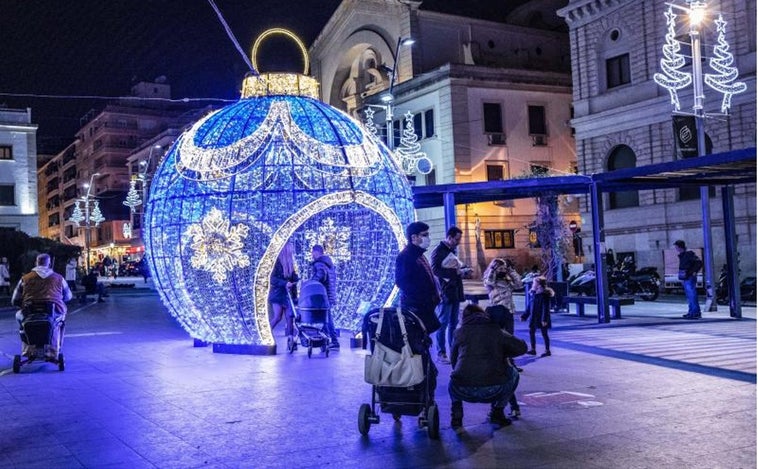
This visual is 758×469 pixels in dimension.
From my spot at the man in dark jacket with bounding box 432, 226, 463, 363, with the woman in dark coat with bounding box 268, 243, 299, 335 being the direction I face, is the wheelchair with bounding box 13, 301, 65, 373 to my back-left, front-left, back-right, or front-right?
front-left

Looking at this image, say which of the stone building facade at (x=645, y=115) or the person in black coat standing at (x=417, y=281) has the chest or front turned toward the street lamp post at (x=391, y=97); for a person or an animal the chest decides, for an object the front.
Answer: the stone building facade

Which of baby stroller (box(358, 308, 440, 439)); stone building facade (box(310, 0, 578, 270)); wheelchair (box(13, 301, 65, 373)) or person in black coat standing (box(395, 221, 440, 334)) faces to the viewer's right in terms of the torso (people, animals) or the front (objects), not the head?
the person in black coat standing

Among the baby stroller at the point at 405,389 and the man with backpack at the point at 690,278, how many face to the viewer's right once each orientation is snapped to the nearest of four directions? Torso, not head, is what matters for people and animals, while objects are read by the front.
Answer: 0

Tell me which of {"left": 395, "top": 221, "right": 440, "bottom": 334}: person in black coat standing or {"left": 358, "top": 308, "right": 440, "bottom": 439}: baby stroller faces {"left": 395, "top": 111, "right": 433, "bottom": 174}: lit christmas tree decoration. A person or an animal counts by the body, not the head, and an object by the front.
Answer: the baby stroller

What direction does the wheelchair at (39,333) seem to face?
away from the camera

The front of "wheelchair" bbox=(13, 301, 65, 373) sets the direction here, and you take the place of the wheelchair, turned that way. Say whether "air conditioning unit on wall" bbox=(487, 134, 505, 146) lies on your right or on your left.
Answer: on your right

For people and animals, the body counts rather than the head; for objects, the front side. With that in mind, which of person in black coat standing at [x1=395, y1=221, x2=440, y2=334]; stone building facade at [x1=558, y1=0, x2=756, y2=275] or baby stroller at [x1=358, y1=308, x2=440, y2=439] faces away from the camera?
the baby stroller

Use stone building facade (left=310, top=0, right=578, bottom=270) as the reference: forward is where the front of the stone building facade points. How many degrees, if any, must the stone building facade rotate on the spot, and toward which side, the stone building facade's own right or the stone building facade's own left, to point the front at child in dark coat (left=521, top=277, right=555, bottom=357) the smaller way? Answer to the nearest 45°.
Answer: approximately 45° to the stone building facade's own left

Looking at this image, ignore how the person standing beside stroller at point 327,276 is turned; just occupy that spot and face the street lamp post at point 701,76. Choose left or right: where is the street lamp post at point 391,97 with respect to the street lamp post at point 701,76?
left

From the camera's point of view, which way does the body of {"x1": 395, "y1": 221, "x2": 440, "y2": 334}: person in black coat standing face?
to the viewer's right

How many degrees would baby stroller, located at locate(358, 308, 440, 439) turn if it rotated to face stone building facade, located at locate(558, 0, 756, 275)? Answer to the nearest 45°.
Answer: approximately 45° to its right

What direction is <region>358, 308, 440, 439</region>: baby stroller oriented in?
away from the camera

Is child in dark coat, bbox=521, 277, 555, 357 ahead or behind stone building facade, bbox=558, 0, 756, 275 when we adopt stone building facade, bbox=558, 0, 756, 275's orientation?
ahead
